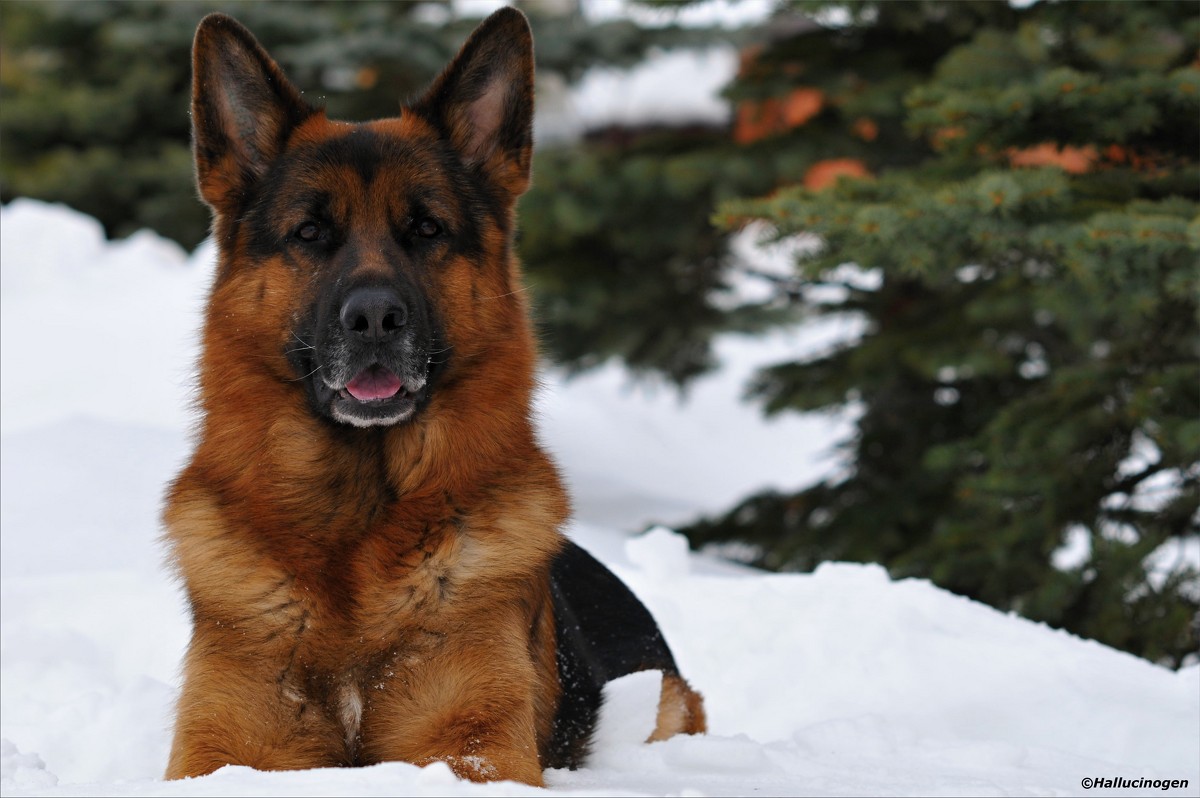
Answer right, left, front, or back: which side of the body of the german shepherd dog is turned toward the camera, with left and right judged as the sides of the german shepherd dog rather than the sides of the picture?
front

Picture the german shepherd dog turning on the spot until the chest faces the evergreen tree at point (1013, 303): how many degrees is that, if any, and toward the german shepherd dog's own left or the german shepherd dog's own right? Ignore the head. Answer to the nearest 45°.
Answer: approximately 135° to the german shepherd dog's own left
